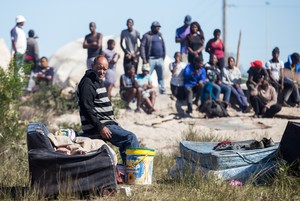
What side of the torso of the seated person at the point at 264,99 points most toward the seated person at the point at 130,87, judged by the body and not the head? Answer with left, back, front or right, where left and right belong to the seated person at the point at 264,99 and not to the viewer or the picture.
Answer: right

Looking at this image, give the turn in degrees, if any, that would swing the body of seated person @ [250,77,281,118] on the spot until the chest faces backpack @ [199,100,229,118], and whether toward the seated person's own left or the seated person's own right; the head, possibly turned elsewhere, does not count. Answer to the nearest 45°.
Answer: approximately 45° to the seated person's own right

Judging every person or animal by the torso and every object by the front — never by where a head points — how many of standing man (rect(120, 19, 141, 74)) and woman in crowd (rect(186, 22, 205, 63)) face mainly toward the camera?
2

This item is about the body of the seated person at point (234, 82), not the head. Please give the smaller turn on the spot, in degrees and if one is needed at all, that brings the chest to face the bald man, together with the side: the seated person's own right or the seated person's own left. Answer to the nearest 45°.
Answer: approximately 45° to the seated person's own right

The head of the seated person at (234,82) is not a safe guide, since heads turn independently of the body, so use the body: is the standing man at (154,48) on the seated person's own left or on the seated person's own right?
on the seated person's own right

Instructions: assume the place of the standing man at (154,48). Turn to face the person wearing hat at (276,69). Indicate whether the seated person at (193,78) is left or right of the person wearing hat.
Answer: right

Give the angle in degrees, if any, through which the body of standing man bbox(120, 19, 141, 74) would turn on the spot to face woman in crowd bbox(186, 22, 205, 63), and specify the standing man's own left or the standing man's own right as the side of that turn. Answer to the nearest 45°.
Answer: approximately 90° to the standing man's own left

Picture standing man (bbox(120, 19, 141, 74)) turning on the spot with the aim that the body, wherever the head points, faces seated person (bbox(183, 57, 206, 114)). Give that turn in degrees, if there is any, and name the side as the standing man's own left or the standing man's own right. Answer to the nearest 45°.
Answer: approximately 45° to the standing man's own left

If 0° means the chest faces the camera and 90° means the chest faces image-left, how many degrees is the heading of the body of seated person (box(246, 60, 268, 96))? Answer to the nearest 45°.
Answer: approximately 45°

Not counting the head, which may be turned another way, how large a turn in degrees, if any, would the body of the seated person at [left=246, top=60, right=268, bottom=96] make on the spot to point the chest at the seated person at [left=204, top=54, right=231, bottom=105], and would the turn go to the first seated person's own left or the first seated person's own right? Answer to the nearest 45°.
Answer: approximately 45° to the first seated person's own right

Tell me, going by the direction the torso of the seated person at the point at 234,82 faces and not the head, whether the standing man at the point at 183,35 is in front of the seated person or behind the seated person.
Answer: behind
